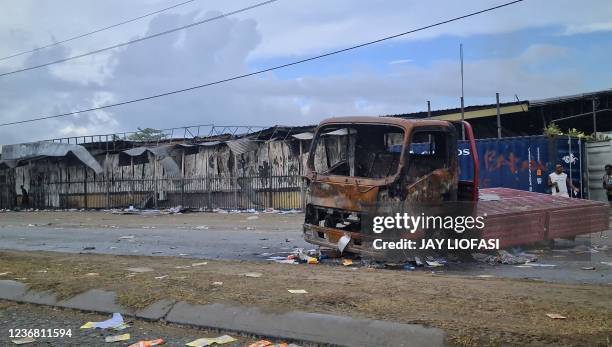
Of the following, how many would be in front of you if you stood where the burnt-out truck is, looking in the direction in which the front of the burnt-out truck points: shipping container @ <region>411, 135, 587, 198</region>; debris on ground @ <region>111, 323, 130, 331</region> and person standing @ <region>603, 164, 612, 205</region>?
1

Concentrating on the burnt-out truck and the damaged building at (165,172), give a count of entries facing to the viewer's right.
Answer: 0

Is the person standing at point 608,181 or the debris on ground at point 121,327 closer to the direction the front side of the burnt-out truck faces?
the debris on ground

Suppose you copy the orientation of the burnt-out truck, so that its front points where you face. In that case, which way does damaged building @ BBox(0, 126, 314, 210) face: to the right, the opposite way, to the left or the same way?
to the left

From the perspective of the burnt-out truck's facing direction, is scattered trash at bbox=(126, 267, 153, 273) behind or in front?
in front

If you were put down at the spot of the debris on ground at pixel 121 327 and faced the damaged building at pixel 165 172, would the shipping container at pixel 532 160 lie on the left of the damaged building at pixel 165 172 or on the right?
right

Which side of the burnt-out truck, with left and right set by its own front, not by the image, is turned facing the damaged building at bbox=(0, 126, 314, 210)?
right

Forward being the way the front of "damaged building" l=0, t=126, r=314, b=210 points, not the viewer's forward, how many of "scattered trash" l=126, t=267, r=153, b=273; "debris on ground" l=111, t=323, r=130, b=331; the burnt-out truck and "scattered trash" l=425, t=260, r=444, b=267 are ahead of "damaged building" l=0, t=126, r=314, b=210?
4

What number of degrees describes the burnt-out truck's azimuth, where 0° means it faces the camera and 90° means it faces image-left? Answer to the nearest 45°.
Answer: approximately 45°

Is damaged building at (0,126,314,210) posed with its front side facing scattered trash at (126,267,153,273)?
yes

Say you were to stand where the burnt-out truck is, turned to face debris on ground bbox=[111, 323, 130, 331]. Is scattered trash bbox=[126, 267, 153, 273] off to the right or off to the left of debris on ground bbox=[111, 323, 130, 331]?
right

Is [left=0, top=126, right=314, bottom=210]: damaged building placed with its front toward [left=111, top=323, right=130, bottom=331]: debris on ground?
yes

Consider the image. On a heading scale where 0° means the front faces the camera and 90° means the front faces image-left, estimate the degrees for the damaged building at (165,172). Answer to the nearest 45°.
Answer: approximately 0°
